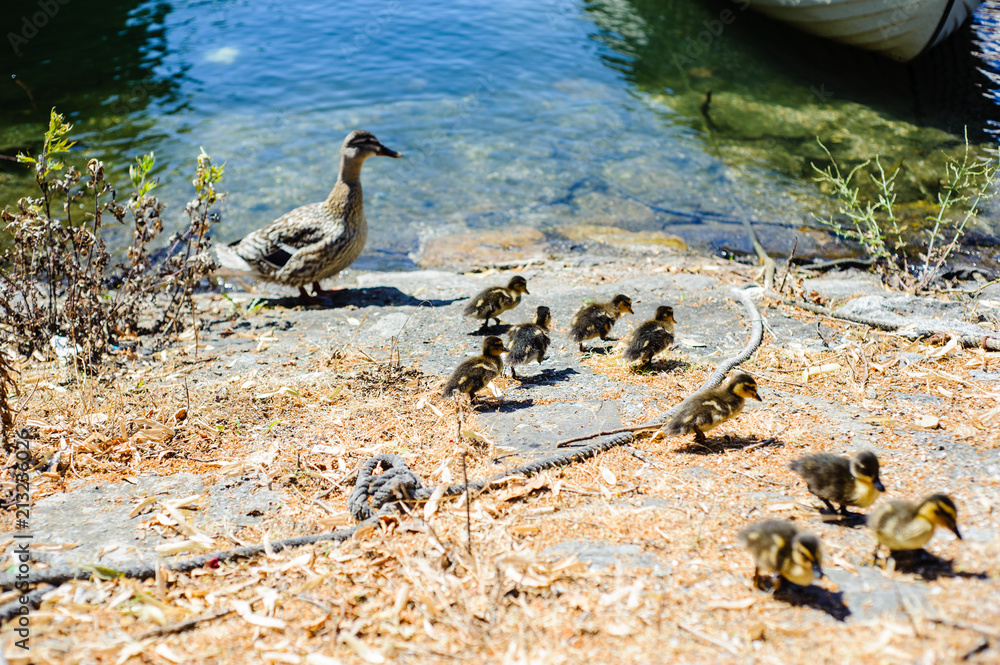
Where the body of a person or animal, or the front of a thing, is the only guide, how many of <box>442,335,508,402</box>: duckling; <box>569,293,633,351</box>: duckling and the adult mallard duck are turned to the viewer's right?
3

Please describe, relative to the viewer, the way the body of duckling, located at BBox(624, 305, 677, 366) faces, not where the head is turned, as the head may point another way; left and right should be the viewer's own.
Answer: facing away from the viewer and to the right of the viewer

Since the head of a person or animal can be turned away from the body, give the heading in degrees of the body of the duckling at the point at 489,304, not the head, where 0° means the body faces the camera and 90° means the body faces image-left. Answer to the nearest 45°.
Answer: approximately 270°

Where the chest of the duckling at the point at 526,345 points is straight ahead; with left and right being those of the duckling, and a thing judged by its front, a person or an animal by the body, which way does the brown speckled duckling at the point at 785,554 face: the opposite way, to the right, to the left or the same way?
to the right

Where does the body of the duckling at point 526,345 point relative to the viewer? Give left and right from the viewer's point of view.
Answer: facing away from the viewer and to the right of the viewer

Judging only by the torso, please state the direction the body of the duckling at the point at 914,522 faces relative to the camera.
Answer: to the viewer's right

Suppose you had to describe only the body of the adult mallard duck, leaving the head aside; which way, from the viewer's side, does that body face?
to the viewer's right

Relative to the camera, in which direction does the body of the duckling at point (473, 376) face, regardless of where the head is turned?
to the viewer's right

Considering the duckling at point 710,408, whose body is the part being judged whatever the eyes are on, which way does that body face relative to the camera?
to the viewer's right

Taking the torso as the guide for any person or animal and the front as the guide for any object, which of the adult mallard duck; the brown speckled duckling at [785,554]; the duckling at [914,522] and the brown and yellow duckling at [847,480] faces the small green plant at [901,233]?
the adult mallard duck

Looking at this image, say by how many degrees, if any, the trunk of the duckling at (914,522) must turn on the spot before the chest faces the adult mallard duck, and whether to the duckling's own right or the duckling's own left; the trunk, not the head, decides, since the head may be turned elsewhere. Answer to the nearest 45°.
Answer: approximately 135° to the duckling's own left

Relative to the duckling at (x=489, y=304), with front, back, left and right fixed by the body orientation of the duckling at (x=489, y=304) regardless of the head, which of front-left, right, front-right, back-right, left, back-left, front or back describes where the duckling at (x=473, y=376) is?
right
